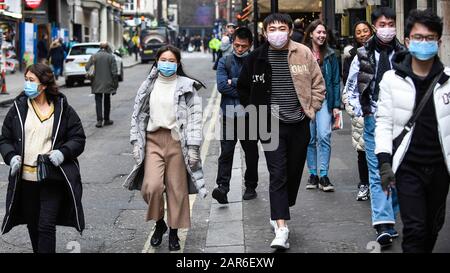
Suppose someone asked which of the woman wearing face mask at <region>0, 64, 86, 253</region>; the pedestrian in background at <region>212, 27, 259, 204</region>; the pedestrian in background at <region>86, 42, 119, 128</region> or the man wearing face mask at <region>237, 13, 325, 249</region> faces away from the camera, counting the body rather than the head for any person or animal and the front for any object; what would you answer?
the pedestrian in background at <region>86, 42, 119, 128</region>

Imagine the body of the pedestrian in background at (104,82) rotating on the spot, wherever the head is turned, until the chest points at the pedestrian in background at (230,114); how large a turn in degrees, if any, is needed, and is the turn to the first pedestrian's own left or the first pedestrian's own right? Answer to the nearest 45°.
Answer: approximately 180°

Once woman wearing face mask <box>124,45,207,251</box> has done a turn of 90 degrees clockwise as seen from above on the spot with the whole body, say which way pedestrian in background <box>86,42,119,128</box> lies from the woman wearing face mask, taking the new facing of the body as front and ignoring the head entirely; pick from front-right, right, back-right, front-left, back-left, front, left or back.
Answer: right

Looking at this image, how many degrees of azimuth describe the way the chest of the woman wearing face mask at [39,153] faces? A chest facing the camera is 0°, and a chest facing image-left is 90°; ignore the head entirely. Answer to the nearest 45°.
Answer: approximately 0°

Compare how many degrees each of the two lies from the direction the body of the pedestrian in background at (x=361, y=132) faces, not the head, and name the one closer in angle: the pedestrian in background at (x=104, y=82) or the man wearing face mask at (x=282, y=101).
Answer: the man wearing face mask

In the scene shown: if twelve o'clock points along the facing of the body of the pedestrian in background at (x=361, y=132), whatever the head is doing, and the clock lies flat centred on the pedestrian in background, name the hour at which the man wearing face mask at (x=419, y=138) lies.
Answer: The man wearing face mask is roughly at 12 o'clock from the pedestrian in background.

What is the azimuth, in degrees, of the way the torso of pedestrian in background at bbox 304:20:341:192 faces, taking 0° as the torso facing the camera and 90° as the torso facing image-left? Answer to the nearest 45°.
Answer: approximately 0°

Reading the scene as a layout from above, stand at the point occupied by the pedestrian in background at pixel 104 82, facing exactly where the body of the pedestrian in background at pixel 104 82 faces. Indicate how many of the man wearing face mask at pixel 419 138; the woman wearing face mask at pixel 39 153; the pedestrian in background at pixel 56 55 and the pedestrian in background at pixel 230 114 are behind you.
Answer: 3

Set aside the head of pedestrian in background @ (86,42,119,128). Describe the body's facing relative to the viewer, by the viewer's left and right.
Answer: facing away from the viewer
